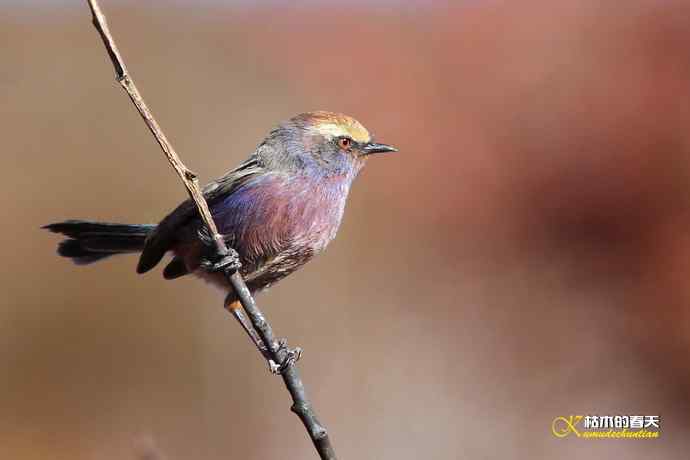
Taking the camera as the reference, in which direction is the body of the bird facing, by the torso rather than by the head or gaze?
to the viewer's right
